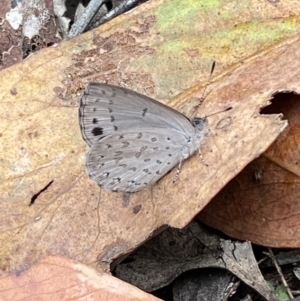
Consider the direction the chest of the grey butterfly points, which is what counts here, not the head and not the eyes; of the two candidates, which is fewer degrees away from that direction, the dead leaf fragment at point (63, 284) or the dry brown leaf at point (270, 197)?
the dry brown leaf

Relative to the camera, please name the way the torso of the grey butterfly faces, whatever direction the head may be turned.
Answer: to the viewer's right

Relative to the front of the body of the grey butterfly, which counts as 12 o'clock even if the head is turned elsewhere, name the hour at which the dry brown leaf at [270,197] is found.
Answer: The dry brown leaf is roughly at 1 o'clock from the grey butterfly.

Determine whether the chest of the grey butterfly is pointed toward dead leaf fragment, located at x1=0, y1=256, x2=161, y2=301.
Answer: no
